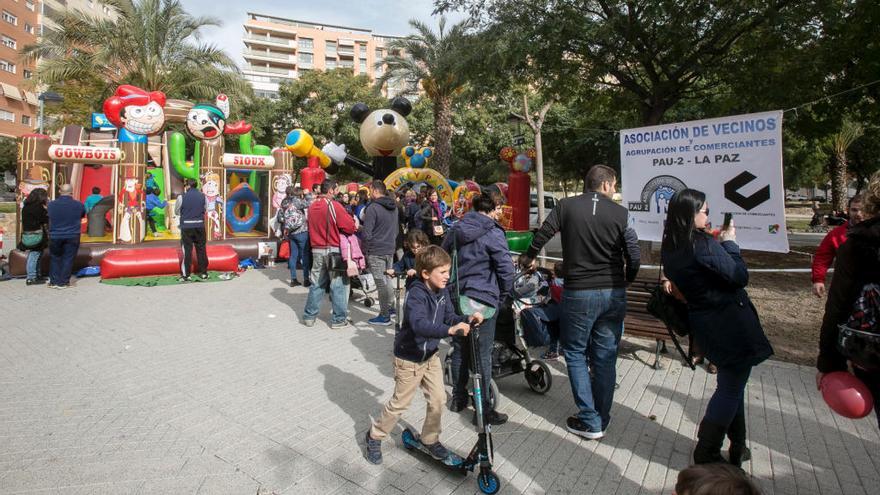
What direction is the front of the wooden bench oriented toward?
toward the camera

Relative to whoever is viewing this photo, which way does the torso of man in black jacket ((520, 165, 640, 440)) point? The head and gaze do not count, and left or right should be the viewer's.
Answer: facing away from the viewer

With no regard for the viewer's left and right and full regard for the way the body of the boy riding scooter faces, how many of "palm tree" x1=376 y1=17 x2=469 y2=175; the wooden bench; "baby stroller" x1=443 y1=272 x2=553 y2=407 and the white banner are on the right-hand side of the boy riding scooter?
0

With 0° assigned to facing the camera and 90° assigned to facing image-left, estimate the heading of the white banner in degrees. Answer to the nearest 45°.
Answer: approximately 45°

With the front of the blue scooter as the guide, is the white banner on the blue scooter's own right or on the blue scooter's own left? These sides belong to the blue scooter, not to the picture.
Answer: on the blue scooter's own left

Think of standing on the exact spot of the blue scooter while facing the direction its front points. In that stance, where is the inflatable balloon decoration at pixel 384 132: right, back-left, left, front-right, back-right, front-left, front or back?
back-left

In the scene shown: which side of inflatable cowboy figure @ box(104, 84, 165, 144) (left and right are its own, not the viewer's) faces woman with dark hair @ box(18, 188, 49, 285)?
right

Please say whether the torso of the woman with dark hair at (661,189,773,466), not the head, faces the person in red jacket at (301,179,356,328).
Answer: no

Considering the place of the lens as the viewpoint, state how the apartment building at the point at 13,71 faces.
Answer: facing the viewer and to the right of the viewer

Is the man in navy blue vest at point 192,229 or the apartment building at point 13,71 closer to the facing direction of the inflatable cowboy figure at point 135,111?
the man in navy blue vest

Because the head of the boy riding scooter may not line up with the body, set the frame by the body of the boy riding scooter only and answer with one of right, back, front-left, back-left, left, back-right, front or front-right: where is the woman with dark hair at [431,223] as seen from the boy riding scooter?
back-left

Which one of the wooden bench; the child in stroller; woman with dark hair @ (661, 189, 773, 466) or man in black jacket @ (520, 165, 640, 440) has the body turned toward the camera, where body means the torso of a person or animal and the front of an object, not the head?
the wooden bench
